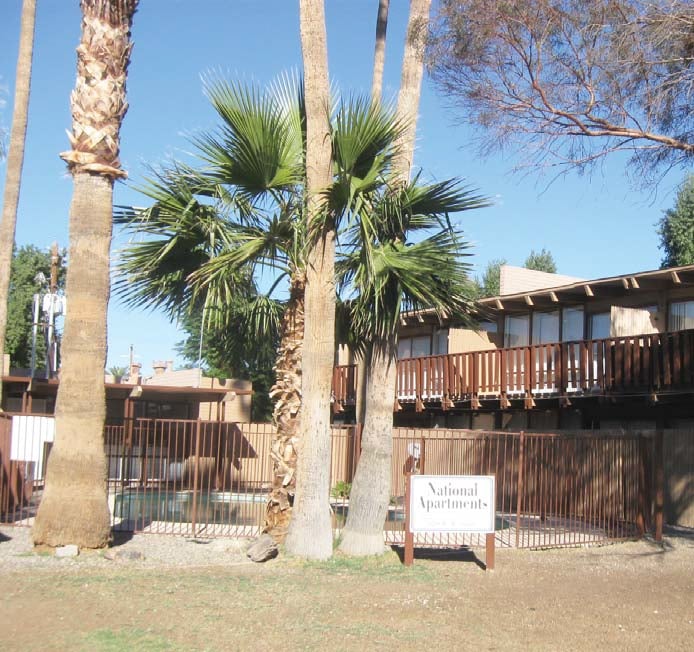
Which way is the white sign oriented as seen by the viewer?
toward the camera

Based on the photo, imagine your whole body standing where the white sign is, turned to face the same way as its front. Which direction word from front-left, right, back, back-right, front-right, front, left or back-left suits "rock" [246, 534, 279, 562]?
right

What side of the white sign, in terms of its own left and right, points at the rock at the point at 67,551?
right

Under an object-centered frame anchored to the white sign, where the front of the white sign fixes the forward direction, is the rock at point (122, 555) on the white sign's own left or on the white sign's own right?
on the white sign's own right
